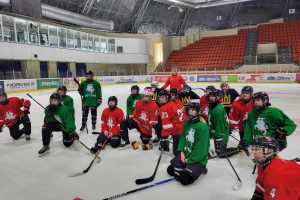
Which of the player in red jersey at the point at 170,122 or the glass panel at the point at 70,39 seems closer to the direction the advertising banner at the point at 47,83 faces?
the player in red jersey

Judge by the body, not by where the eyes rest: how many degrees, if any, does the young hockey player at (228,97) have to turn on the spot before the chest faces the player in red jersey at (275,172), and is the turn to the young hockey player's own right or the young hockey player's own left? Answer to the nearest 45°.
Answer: approximately 45° to the young hockey player's own left

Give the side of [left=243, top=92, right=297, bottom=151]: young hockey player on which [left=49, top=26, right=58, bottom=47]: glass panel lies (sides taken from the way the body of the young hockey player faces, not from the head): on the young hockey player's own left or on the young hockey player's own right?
on the young hockey player's own right

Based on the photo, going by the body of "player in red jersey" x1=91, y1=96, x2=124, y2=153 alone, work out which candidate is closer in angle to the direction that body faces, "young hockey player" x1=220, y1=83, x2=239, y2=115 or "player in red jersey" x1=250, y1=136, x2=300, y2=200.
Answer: the player in red jersey

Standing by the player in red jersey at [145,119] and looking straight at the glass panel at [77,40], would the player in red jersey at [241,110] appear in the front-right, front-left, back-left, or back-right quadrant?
back-right

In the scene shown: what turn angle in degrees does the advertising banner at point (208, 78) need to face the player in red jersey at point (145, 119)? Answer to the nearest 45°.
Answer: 0° — it already faces them

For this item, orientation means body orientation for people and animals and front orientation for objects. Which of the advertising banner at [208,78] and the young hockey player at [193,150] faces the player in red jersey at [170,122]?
the advertising banner

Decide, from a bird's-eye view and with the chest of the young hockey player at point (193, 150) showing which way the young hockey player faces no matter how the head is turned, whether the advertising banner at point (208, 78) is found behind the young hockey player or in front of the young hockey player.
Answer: behind

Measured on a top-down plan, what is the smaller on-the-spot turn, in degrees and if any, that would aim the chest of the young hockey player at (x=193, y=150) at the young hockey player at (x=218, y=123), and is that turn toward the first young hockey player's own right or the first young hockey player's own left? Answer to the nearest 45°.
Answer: approximately 180°

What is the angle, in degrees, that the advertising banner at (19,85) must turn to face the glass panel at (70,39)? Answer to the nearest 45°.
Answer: approximately 135° to its left

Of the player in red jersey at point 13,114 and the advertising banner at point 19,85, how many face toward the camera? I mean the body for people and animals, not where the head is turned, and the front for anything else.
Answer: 2

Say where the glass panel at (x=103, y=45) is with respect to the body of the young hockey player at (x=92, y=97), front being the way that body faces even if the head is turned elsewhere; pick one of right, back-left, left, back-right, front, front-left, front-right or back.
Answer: back

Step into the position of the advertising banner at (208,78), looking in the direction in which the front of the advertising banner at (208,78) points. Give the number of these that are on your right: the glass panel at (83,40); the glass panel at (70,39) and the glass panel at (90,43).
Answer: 3

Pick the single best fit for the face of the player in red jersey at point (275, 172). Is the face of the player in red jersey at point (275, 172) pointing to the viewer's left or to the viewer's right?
to the viewer's left
